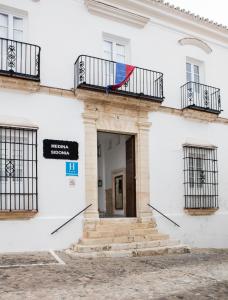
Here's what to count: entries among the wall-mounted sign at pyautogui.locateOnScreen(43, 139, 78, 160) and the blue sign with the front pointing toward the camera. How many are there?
2

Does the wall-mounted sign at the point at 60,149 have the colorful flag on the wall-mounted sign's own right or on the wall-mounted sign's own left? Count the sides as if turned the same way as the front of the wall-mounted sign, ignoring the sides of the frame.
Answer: on the wall-mounted sign's own left

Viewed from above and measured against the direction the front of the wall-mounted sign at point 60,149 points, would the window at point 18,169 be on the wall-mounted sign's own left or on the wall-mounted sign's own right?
on the wall-mounted sign's own right

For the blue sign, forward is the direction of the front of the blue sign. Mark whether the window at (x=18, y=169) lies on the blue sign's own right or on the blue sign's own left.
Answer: on the blue sign's own right

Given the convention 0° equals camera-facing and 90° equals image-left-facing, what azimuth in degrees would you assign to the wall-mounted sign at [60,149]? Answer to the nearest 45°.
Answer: approximately 0°
